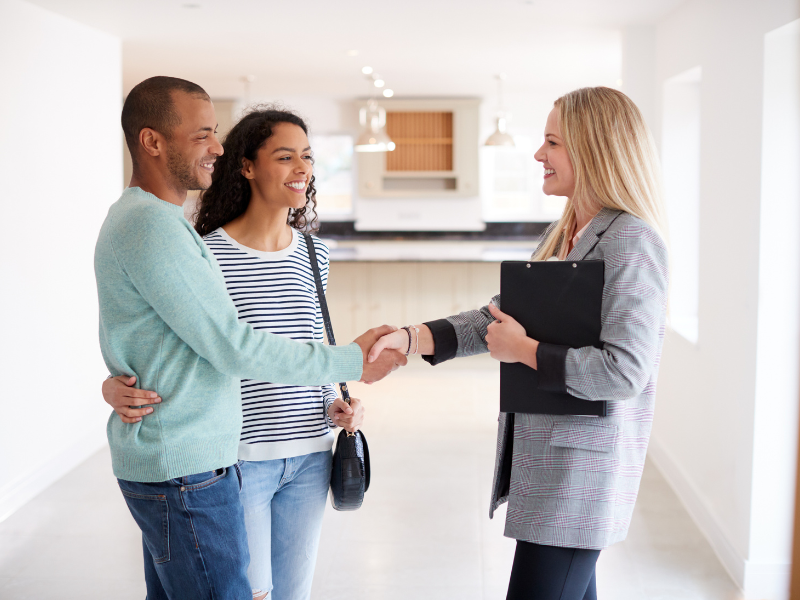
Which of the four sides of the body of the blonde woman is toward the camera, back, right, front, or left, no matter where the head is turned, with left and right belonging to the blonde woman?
left

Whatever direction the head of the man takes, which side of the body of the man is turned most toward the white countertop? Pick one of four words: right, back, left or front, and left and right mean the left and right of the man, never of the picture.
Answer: left

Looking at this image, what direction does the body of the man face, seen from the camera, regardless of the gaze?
to the viewer's right

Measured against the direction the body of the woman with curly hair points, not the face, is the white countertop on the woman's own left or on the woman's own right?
on the woman's own left

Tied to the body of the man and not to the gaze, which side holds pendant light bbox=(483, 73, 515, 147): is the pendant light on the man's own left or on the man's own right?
on the man's own left

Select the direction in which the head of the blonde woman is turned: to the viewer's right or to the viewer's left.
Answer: to the viewer's left

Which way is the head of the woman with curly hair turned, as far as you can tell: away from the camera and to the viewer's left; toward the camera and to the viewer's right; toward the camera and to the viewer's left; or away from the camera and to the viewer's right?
toward the camera and to the viewer's right

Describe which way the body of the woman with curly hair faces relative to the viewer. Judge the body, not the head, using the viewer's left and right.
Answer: facing the viewer and to the right of the viewer

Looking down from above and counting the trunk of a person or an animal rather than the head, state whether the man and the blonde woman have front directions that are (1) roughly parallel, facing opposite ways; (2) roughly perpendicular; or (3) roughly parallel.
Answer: roughly parallel, facing opposite ways

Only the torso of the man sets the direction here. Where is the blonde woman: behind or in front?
in front

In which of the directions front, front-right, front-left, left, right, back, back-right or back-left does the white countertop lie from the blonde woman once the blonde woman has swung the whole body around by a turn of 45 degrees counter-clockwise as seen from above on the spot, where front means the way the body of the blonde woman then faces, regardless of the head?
back-right

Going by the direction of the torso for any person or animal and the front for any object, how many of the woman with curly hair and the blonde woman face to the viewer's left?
1
